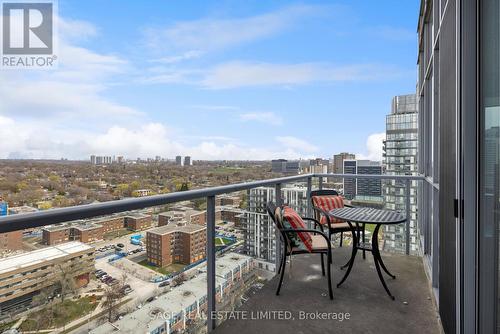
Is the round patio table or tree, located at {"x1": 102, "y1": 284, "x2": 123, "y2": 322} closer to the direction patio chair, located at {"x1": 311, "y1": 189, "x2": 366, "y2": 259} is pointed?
the round patio table

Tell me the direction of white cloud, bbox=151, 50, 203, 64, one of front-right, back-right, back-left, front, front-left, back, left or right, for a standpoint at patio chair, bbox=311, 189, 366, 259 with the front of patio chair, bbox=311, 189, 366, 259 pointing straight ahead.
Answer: back

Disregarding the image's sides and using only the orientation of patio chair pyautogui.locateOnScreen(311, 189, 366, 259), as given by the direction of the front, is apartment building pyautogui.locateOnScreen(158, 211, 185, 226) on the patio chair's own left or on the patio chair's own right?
on the patio chair's own right

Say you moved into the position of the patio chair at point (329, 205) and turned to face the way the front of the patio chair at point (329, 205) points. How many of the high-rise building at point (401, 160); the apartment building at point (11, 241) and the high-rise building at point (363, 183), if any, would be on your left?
2

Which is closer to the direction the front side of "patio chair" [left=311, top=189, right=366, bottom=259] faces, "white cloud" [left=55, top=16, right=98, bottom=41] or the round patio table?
the round patio table

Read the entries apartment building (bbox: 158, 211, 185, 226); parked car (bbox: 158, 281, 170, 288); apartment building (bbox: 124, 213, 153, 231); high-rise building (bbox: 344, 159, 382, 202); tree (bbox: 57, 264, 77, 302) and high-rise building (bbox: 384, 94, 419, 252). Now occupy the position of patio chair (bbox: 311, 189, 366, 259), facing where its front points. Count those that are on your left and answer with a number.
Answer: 2

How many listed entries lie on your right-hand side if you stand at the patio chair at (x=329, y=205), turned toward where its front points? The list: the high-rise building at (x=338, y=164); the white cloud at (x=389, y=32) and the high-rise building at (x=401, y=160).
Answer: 0

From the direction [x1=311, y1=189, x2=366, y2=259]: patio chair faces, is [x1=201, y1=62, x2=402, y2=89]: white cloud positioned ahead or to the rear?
to the rear

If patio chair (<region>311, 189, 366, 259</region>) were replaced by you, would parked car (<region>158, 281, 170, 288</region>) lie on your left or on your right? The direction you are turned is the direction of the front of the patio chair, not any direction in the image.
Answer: on your right

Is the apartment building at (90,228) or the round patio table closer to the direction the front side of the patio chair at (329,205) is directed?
the round patio table
